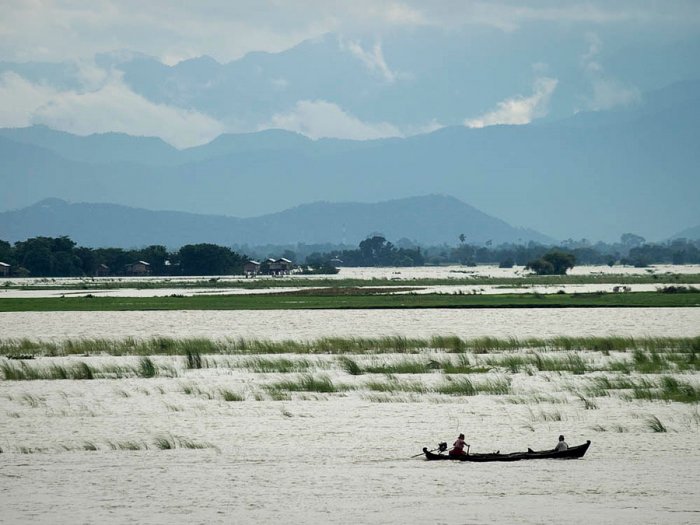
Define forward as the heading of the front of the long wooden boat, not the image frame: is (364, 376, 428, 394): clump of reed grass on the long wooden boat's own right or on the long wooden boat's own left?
on the long wooden boat's own left

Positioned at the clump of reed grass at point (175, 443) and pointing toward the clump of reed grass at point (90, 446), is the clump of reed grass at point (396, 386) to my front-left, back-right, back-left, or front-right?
back-right

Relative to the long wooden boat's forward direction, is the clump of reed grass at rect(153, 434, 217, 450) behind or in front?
behind

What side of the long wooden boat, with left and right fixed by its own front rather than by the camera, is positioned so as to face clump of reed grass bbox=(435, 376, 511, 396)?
left

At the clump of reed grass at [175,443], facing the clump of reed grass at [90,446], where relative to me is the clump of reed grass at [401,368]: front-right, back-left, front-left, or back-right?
back-right

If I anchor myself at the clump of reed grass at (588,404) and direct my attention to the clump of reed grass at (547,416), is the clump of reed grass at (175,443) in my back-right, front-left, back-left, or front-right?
front-right

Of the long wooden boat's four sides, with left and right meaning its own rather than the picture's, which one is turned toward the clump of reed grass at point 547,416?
left

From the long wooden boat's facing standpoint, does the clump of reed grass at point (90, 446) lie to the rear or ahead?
to the rear

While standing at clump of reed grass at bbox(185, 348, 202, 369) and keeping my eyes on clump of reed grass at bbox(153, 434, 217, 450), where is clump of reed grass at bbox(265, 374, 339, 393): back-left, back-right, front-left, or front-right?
front-left

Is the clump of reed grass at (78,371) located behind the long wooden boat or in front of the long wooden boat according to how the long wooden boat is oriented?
behind

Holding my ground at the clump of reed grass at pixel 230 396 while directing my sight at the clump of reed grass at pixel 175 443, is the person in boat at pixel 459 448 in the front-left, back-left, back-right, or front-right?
front-left

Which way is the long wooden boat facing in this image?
to the viewer's right

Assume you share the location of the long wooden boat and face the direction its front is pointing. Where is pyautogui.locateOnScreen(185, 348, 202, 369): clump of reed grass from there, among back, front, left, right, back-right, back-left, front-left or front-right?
back-left

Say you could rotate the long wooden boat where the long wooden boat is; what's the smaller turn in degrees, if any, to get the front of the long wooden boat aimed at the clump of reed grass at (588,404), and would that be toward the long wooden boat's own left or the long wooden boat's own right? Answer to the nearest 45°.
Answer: approximately 90° to the long wooden boat's own left
